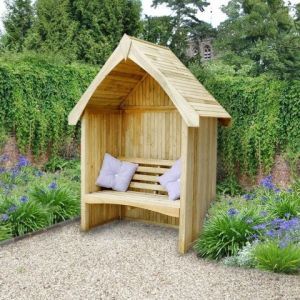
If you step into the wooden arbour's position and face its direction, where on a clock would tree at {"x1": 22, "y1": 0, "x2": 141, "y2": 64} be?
The tree is roughly at 4 o'clock from the wooden arbour.

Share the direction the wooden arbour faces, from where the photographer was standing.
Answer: facing the viewer and to the left of the viewer

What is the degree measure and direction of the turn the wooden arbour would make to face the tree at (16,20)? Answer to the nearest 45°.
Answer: approximately 90° to its right

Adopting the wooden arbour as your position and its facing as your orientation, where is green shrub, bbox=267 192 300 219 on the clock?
The green shrub is roughly at 8 o'clock from the wooden arbour.

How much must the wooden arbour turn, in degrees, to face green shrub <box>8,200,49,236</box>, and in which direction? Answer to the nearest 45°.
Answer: approximately 45° to its right

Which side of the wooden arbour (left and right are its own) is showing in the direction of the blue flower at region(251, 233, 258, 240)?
left

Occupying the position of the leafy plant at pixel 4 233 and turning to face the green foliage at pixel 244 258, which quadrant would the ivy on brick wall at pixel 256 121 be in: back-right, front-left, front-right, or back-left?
front-left

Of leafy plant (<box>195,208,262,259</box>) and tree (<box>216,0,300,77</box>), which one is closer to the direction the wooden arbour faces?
the leafy plant

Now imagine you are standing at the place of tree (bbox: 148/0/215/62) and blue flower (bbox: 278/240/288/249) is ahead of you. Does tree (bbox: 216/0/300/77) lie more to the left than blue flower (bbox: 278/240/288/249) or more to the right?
left

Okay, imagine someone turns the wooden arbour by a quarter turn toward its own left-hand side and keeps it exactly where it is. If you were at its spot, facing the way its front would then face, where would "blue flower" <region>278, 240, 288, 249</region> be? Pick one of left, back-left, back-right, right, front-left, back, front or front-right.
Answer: front

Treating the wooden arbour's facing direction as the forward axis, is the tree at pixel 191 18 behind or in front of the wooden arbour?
behind

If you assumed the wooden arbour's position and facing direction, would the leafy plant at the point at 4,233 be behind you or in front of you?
in front

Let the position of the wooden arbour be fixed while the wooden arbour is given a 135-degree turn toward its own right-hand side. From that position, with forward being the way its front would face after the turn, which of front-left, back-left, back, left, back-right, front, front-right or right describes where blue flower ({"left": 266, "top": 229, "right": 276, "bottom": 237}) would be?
back-right

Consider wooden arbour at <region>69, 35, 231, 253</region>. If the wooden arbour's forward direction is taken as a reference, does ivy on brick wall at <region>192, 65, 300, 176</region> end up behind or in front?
behind

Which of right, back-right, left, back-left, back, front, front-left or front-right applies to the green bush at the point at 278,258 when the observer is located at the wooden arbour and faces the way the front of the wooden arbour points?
left

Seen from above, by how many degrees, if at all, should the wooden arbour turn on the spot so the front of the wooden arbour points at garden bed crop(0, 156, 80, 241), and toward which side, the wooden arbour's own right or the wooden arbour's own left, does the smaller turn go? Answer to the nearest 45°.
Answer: approximately 45° to the wooden arbour's own right

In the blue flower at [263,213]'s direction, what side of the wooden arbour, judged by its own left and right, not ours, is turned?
left
